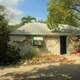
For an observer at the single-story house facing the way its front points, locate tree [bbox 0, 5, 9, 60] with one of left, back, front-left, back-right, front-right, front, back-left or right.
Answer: front-right

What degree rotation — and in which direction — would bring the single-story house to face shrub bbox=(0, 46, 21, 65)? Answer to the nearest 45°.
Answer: approximately 45° to its right

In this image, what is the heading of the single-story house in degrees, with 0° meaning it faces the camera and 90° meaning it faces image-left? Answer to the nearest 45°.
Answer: approximately 0°
